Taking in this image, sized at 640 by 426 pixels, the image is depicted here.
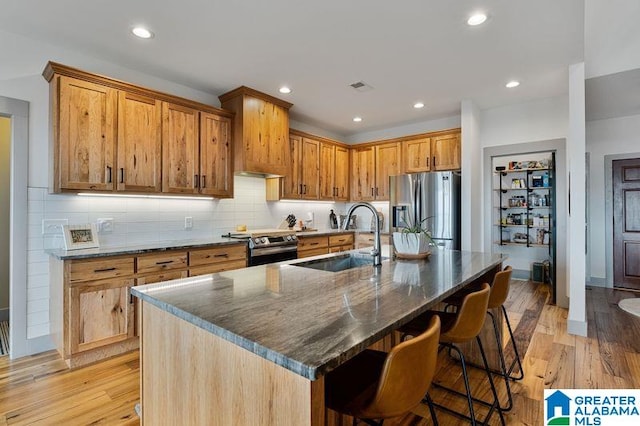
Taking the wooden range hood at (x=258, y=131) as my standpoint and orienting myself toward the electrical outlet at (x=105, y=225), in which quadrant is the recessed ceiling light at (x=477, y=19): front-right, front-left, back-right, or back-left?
back-left

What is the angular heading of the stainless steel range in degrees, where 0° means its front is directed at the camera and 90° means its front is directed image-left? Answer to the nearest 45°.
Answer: approximately 315°

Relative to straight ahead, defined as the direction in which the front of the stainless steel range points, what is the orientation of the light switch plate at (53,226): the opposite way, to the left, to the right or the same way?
the same way

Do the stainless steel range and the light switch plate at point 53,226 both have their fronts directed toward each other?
no

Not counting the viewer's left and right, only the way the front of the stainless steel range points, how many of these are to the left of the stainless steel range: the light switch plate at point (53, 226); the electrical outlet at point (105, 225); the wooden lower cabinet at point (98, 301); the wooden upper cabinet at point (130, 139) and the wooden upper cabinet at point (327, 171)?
1

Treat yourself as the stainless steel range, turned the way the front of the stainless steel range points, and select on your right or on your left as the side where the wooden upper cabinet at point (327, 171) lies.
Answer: on your left

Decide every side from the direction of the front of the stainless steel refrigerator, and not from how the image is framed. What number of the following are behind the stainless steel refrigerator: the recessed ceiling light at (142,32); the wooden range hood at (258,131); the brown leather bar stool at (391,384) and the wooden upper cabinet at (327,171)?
0

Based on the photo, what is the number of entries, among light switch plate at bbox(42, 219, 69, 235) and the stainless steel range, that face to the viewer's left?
0

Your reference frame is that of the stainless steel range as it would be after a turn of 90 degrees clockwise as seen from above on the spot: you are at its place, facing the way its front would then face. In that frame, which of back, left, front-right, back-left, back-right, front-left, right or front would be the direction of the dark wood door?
back-left

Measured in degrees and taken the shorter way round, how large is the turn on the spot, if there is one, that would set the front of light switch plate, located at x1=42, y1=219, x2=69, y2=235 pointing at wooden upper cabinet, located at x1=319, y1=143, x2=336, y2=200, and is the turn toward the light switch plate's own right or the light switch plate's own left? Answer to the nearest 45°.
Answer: approximately 90° to the light switch plate's own left

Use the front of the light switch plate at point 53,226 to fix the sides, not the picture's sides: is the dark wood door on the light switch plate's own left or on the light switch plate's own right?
on the light switch plate's own left

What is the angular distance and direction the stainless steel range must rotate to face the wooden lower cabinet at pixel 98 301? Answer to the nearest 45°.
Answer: approximately 90° to its right

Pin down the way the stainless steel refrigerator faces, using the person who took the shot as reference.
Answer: facing the viewer and to the left of the viewer

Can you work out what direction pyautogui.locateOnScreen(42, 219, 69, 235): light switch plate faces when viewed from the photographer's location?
facing the viewer
